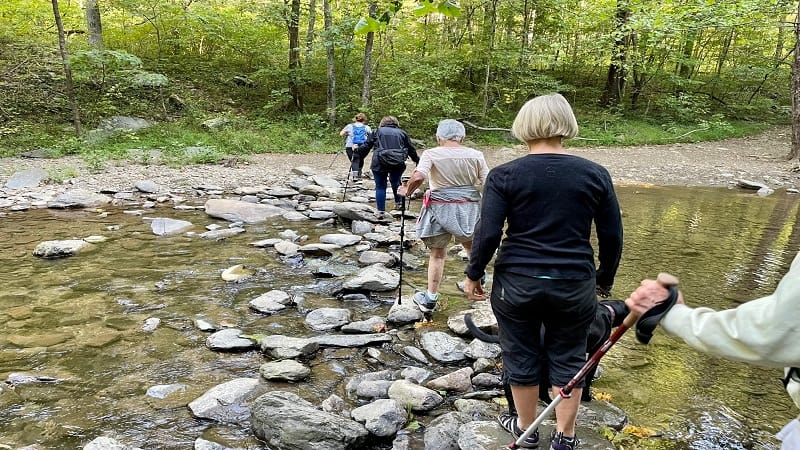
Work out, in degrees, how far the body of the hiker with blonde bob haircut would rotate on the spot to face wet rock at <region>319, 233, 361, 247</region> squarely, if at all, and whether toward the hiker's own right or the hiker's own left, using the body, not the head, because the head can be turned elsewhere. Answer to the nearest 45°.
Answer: approximately 45° to the hiker's own left

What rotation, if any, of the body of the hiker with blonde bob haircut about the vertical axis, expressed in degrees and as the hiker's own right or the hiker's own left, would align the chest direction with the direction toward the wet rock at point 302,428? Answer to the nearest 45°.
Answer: approximately 90° to the hiker's own left

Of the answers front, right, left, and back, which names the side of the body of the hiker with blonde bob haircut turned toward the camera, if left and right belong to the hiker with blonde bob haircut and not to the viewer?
back

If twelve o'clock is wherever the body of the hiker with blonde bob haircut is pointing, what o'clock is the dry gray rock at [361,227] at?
The dry gray rock is roughly at 11 o'clock from the hiker with blonde bob haircut.

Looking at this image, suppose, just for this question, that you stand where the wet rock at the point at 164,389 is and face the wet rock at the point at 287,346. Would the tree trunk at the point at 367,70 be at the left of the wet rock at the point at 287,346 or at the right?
left

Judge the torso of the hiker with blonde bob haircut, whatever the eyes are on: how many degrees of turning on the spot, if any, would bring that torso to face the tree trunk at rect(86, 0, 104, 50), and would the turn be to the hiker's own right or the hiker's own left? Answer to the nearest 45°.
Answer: approximately 45° to the hiker's own left

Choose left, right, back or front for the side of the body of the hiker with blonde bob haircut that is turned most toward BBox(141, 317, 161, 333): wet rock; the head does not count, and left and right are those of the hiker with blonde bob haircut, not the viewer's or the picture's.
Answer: left

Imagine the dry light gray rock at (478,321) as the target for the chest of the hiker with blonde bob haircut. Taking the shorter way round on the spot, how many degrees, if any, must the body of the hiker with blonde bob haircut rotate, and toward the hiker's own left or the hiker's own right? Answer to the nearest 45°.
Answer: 0° — they already face it

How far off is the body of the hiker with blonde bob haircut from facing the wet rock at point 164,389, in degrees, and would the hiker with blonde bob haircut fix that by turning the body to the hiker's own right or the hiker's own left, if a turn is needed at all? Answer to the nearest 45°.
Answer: approximately 90° to the hiker's own left

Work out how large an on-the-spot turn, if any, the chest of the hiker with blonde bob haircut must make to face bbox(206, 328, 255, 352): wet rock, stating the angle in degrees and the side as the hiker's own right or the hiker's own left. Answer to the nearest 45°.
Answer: approximately 90° to the hiker's own left

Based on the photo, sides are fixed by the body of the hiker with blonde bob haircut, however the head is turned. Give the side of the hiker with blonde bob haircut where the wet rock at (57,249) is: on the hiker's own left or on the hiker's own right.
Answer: on the hiker's own left
